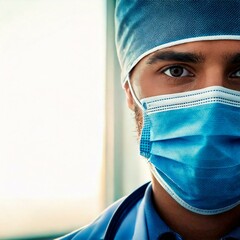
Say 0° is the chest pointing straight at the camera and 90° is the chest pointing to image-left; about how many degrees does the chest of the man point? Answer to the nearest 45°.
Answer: approximately 0°
